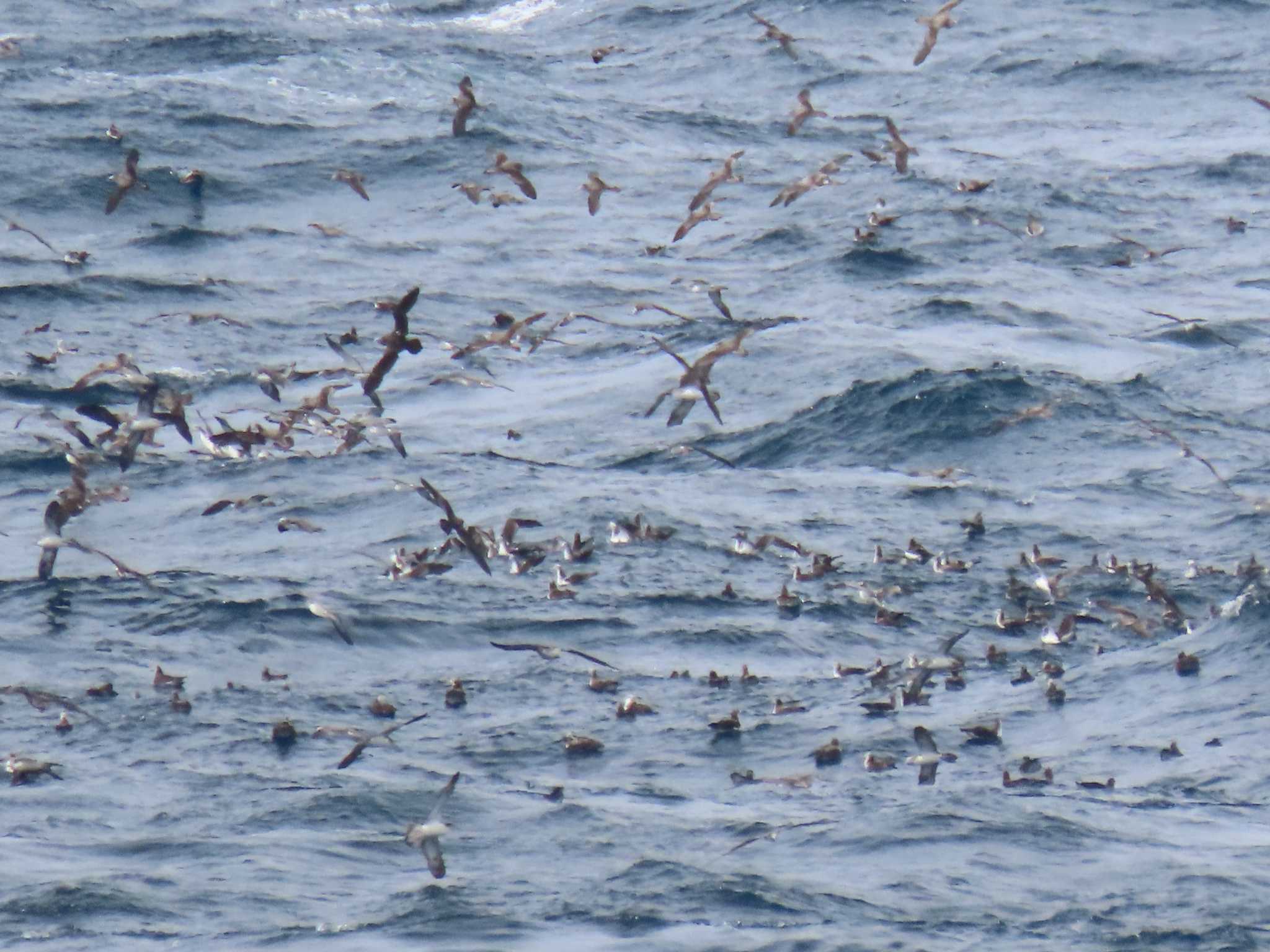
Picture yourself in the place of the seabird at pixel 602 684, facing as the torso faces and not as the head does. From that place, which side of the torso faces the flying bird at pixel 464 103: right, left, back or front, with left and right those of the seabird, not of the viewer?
right

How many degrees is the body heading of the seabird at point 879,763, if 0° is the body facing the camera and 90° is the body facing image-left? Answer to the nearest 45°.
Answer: approximately 90°

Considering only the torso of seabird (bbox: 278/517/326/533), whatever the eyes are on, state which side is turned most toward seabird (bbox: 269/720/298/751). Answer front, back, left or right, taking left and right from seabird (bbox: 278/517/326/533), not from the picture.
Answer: left

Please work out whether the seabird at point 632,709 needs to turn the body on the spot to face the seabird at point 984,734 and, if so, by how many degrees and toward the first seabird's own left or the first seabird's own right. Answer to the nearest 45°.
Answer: approximately 180°

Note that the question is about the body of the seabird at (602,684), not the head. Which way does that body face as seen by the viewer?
to the viewer's left

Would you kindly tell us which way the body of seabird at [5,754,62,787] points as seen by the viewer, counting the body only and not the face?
to the viewer's left
